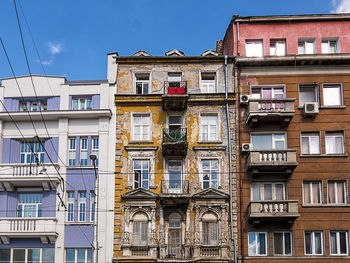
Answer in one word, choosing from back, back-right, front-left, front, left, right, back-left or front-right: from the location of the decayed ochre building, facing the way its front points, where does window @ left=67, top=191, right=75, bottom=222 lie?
right

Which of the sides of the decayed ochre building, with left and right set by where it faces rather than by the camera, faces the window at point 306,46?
left

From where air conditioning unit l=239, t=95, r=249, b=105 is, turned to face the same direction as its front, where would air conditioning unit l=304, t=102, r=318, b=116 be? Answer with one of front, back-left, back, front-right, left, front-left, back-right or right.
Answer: left

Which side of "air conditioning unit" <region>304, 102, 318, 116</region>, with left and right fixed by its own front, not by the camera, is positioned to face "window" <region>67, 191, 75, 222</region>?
right

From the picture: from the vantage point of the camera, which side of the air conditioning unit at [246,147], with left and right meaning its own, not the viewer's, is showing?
front

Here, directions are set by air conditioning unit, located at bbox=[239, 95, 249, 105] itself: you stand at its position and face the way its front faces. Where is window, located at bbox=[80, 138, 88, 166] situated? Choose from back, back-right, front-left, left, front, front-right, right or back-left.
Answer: right

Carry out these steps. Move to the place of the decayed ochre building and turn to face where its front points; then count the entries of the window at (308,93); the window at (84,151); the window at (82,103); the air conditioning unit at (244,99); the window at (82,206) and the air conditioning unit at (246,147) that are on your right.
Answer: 3

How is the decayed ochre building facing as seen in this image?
toward the camera

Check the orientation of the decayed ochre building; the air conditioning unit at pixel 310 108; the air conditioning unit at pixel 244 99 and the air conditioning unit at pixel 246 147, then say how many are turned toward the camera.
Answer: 4

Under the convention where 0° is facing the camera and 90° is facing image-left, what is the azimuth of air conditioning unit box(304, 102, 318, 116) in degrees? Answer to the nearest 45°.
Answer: approximately 0°

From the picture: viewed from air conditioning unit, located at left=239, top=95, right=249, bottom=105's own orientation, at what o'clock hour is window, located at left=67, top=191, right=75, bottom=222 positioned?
The window is roughly at 3 o'clock from the air conditioning unit.
